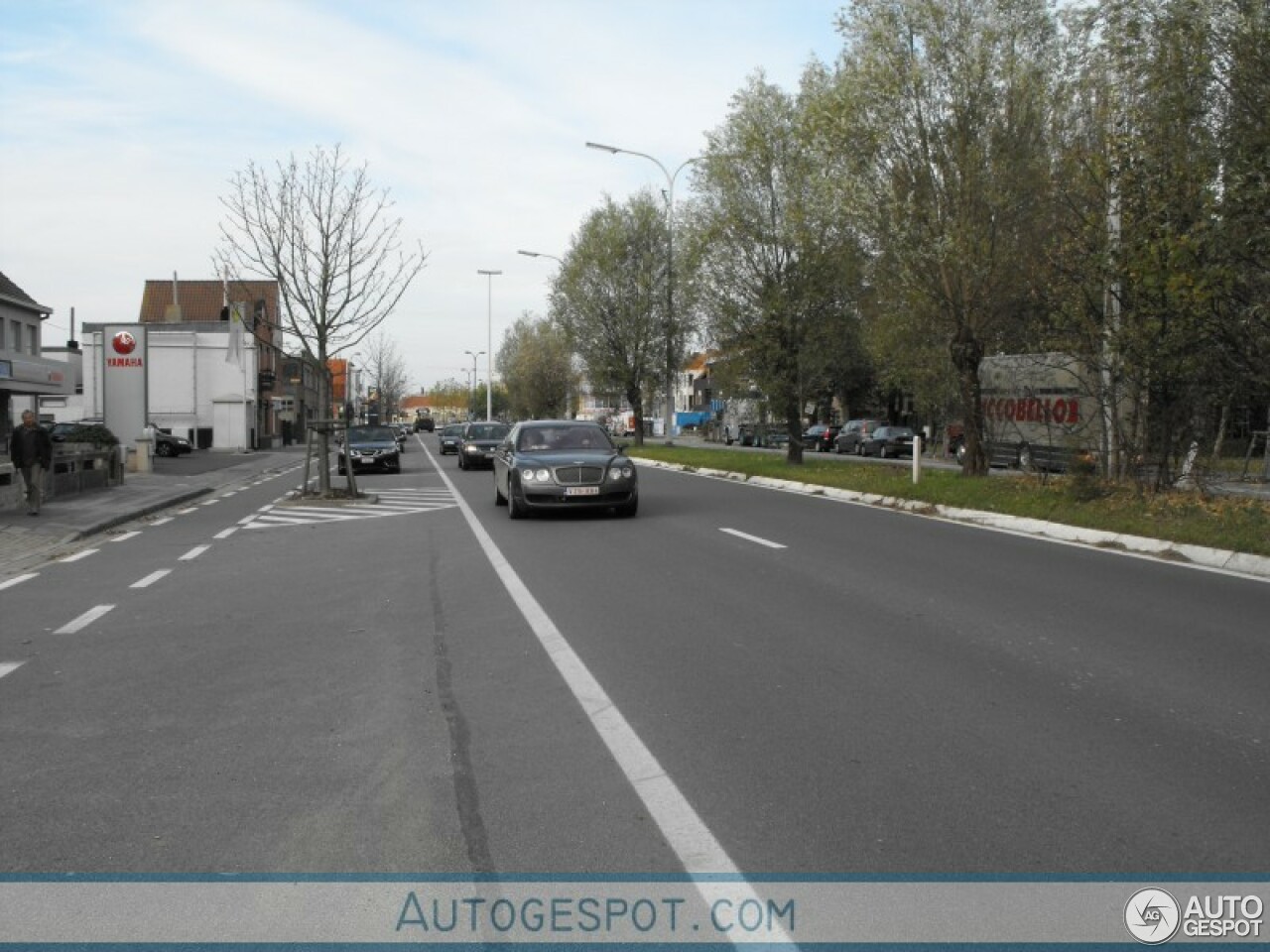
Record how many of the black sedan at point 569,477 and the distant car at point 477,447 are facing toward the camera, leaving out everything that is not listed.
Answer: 2

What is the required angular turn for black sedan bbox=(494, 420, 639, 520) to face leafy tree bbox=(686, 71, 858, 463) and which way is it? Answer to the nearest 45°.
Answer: approximately 180°

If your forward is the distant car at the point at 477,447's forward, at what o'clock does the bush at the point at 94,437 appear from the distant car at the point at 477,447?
The bush is roughly at 2 o'clock from the distant car.

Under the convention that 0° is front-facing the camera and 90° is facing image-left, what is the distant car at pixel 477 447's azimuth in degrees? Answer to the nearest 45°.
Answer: approximately 0°

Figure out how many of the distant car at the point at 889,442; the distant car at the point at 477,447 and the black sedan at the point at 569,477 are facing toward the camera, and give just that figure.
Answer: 2

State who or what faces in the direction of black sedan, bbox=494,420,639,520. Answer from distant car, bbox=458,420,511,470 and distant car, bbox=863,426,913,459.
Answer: distant car, bbox=458,420,511,470
